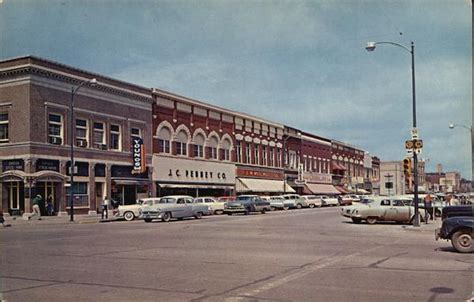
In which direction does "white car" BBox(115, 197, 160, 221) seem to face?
to the viewer's left
